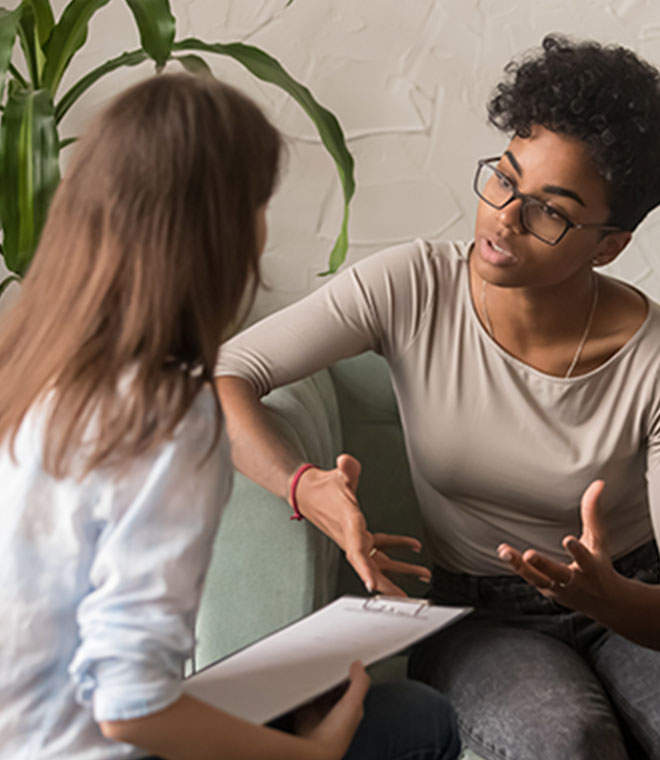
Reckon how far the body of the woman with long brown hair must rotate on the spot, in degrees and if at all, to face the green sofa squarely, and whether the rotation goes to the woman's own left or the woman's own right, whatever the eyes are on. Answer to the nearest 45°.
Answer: approximately 45° to the woman's own left

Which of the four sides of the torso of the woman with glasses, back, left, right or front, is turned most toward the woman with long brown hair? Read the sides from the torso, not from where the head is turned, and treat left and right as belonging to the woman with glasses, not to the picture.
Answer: front

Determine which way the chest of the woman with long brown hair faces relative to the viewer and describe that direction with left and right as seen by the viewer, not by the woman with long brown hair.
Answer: facing away from the viewer and to the right of the viewer

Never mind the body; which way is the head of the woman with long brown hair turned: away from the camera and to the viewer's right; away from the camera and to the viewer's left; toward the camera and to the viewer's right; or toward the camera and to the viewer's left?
away from the camera and to the viewer's right

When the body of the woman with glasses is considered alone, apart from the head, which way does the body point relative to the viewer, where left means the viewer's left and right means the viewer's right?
facing the viewer and to the left of the viewer

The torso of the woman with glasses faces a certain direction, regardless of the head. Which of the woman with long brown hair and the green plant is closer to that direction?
the woman with long brown hair

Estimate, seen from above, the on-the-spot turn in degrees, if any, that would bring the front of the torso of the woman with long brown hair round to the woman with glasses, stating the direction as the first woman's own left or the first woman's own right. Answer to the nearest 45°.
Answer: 0° — they already face them

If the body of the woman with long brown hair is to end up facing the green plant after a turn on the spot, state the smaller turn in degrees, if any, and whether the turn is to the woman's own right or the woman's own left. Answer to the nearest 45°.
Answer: approximately 45° to the woman's own left

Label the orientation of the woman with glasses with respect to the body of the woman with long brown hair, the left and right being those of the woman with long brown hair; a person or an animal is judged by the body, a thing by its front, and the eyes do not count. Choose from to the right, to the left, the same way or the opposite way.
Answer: the opposite way
